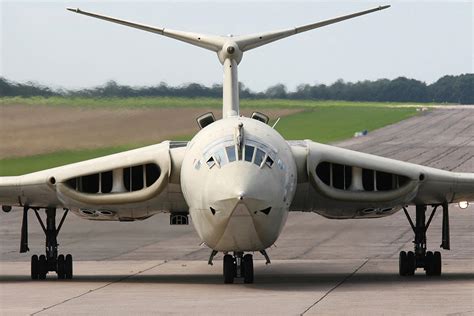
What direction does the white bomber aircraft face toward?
toward the camera
